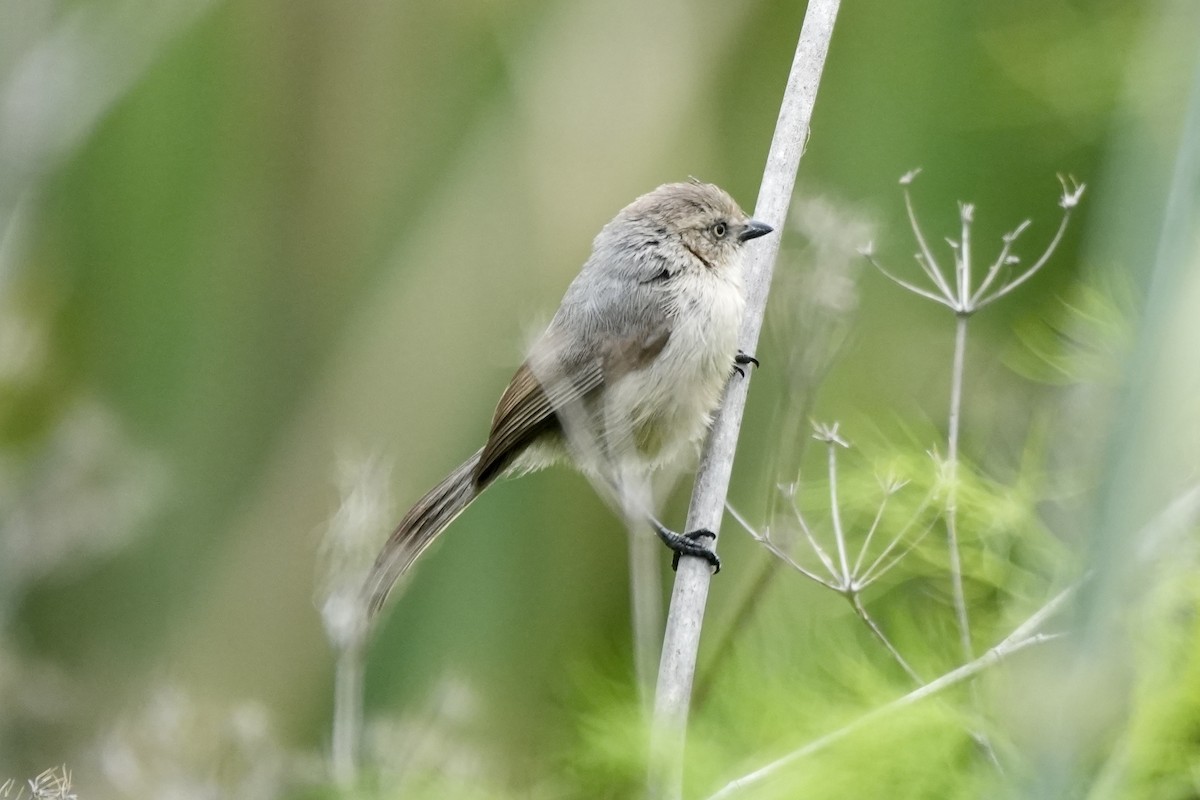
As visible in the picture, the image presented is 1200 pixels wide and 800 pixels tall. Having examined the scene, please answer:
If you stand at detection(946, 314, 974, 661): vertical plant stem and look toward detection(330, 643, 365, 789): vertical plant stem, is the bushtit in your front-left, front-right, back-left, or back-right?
front-right

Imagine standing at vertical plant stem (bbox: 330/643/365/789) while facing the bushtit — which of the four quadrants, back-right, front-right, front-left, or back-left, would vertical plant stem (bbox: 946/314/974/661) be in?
front-right

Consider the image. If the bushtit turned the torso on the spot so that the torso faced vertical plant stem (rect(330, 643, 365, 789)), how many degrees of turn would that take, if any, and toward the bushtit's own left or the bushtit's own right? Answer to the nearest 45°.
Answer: approximately 135° to the bushtit's own right

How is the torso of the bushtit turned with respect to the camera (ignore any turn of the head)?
to the viewer's right
